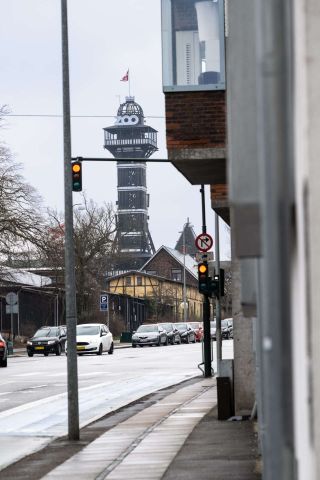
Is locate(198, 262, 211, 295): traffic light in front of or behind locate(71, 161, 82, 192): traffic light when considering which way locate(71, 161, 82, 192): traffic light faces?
behind

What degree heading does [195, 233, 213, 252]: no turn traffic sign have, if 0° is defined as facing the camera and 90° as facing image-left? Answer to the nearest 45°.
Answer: approximately 0°

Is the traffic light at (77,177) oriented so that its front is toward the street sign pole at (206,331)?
no

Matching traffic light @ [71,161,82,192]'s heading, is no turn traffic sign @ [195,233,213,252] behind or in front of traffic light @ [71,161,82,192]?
behind

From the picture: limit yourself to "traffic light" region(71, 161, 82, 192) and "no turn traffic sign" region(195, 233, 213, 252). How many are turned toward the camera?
2

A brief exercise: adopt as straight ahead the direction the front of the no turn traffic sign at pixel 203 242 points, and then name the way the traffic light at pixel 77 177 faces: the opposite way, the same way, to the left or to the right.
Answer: the same way

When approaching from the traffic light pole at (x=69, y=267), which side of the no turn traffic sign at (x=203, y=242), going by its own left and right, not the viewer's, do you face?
front

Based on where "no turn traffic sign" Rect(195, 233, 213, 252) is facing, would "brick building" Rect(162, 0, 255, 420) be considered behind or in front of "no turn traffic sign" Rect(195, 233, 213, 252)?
in front

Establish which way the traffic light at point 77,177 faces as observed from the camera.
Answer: facing the viewer
